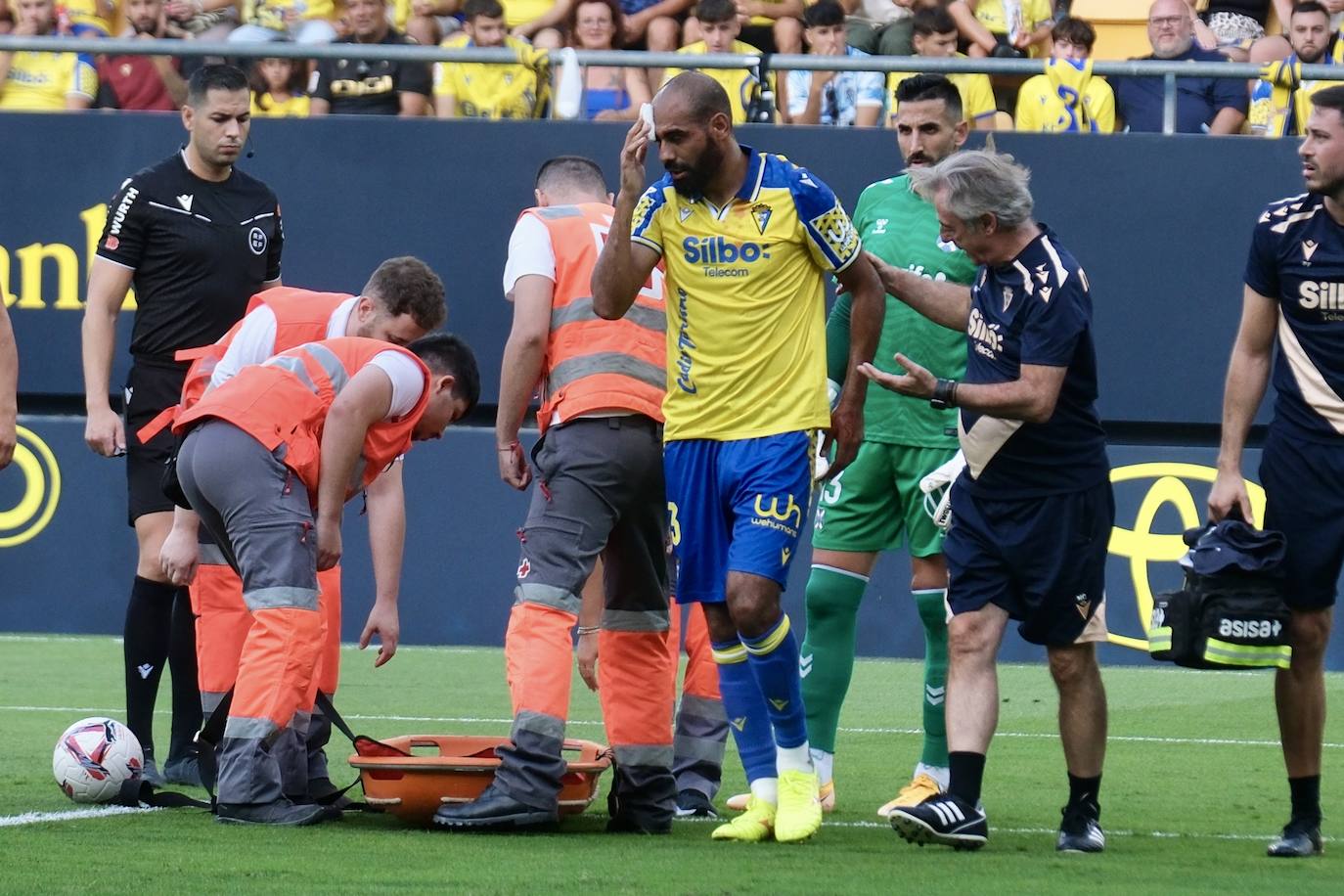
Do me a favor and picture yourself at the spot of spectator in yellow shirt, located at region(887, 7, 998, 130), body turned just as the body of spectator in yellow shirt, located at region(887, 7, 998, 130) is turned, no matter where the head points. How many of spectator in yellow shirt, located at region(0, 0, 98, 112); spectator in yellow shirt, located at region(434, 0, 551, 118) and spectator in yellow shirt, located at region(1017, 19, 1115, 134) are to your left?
1

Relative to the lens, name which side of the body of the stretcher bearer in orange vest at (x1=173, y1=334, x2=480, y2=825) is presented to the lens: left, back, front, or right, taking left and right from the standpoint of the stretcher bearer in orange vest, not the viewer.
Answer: right

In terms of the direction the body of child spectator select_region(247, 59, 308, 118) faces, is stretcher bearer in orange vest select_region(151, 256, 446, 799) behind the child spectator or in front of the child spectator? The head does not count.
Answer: in front

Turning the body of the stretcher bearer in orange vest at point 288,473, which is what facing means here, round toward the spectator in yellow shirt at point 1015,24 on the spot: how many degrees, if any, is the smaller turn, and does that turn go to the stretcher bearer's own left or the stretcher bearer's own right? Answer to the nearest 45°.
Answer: approximately 45° to the stretcher bearer's own left

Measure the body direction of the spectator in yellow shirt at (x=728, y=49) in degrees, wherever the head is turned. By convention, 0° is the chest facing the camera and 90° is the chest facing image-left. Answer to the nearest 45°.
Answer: approximately 0°

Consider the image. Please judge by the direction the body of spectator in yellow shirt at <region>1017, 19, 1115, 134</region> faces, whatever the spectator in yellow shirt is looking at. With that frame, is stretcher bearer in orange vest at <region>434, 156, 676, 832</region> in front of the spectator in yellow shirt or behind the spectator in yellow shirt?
in front

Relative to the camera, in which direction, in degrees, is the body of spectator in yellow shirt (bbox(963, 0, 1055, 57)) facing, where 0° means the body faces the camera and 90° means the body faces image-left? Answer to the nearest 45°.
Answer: approximately 0°

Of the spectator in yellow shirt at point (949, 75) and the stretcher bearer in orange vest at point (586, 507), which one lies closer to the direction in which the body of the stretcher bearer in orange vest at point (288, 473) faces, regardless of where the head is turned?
the stretcher bearer in orange vest

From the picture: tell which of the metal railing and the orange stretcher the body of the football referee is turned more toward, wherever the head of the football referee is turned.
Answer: the orange stretcher

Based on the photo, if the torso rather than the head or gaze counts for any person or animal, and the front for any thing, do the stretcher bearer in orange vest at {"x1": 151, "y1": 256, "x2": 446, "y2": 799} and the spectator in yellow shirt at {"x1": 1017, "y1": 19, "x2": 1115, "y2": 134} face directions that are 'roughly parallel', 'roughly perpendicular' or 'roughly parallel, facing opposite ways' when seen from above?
roughly perpendicular
